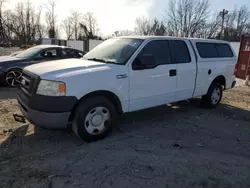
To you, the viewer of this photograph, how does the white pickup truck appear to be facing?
facing the viewer and to the left of the viewer

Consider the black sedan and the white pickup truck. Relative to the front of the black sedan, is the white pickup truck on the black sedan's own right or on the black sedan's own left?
on the black sedan's own left

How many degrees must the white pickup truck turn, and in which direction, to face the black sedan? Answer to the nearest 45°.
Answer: approximately 90° to its right

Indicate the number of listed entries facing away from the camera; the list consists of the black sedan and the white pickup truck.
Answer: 0
